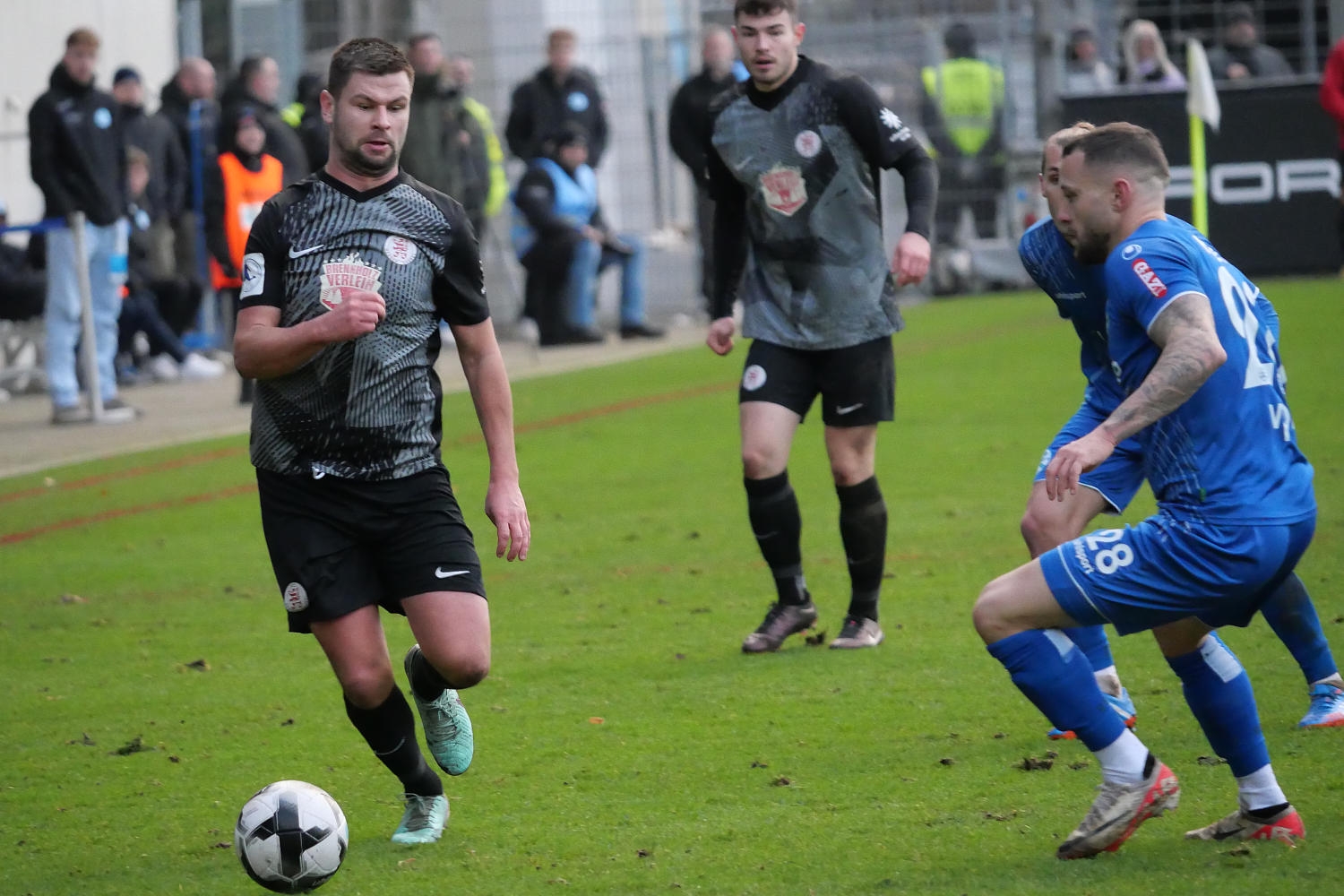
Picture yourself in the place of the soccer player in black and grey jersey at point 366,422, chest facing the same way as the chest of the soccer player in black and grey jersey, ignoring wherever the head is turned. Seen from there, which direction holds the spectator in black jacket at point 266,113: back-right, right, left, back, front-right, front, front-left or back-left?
back

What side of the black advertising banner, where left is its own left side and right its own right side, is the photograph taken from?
front

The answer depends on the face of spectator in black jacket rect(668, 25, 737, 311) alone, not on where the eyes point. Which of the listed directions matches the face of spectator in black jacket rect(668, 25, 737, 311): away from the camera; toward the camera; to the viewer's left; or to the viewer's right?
toward the camera

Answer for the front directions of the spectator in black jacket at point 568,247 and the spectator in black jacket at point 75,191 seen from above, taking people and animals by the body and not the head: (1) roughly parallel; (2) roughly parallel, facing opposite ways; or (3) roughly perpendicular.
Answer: roughly parallel

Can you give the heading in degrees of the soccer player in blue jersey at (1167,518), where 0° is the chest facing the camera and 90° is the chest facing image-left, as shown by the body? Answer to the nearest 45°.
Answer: approximately 90°

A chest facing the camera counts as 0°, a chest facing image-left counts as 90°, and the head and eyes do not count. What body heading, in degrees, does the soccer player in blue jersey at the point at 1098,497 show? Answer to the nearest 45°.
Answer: approximately 45°

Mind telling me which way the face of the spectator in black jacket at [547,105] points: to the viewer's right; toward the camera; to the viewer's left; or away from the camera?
toward the camera

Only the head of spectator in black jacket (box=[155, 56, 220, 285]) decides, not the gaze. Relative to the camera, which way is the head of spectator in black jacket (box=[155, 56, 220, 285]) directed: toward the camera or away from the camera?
toward the camera

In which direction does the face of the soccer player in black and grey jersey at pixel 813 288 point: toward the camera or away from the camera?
toward the camera

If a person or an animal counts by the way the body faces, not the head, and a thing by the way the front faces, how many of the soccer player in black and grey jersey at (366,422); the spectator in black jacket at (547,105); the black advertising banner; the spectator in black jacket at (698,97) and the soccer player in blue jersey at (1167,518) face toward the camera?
4

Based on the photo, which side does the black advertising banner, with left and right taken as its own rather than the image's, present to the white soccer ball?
front

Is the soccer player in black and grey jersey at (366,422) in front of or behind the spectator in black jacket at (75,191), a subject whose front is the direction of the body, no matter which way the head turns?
in front

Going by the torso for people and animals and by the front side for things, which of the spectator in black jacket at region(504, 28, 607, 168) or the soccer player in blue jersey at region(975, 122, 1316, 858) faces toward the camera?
the spectator in black jacket

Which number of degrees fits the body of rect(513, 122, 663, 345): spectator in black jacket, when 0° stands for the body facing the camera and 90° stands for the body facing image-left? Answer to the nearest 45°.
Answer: approximately 315°

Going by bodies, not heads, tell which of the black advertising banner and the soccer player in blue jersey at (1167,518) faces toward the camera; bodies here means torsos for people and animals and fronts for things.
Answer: the black advertising banner

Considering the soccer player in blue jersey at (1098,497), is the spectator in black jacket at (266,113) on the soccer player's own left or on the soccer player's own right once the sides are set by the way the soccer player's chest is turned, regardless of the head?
on the soccer player's own right

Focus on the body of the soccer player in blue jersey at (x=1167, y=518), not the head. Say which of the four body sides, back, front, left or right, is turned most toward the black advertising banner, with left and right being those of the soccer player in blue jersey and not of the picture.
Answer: right

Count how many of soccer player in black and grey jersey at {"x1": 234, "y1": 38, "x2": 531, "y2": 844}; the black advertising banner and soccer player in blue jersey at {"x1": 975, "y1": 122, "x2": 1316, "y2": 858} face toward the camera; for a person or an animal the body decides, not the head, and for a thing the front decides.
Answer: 2

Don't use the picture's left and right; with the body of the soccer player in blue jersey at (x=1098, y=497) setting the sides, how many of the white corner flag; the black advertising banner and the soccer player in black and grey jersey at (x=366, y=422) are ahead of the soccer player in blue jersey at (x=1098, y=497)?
1
